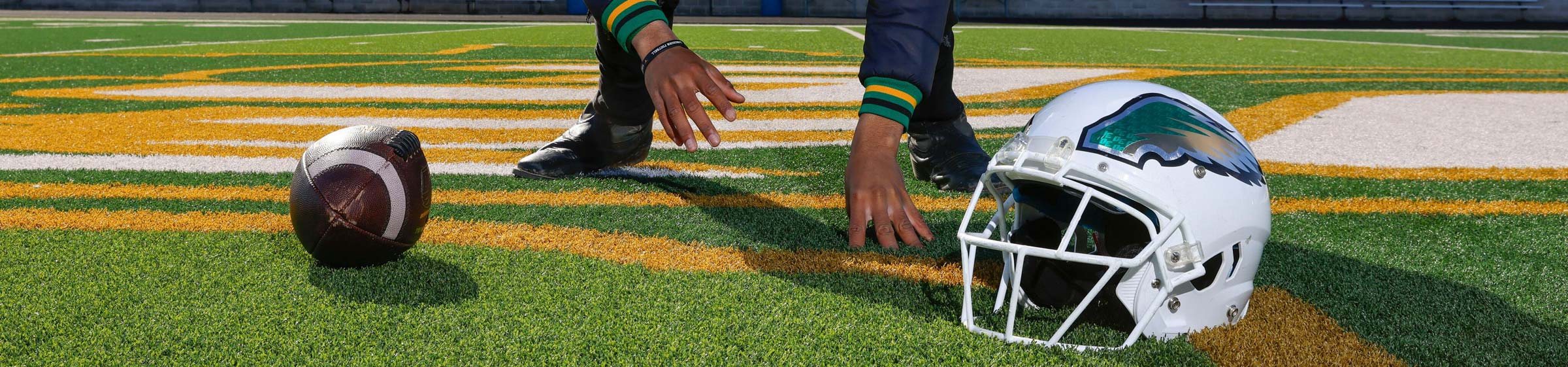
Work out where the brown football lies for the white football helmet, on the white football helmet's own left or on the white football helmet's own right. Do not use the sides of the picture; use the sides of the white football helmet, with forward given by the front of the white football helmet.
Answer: on the white football helmet's own right

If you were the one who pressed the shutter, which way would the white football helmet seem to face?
facing the viewer and to the left of the viewer
